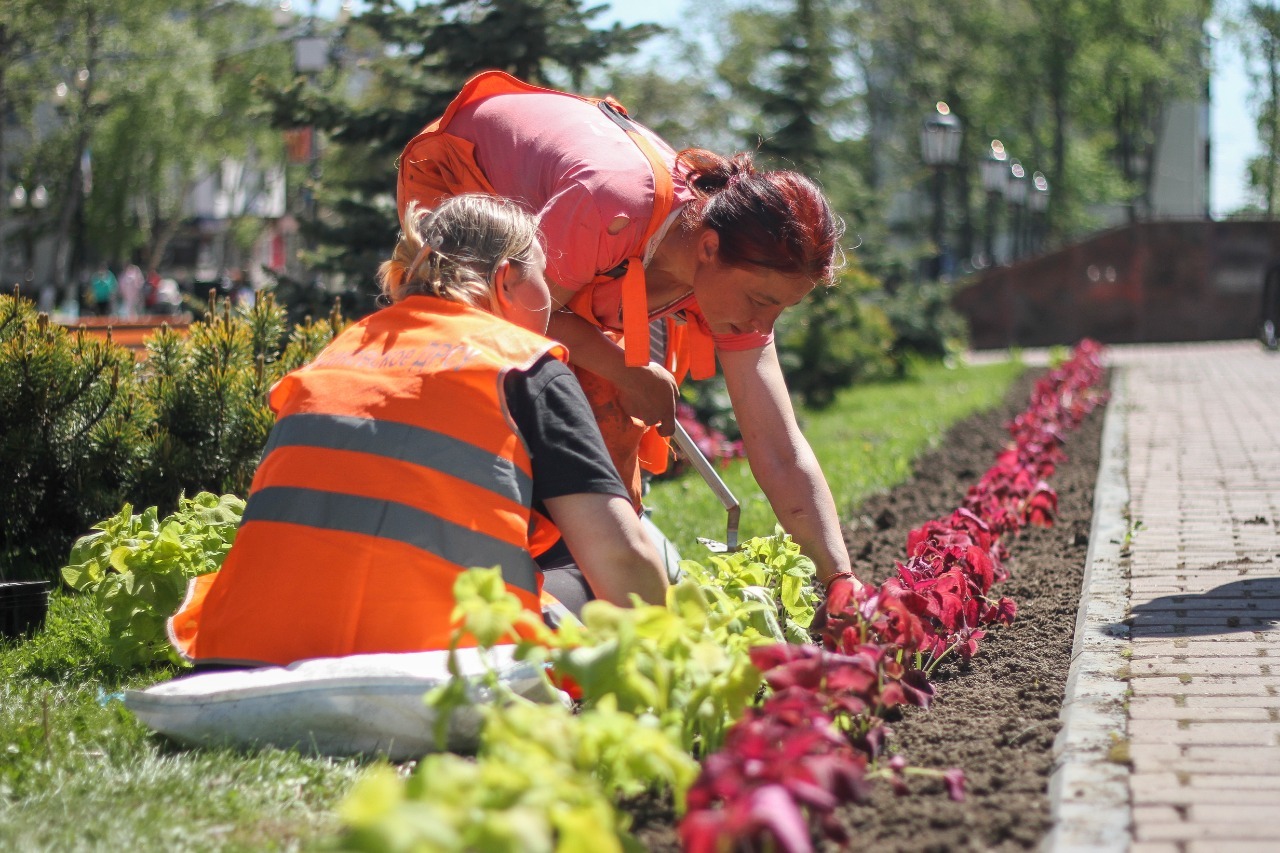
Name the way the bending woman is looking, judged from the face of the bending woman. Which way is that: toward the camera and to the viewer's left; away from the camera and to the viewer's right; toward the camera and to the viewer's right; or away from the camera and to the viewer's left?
toward the camera and to the viewer's right

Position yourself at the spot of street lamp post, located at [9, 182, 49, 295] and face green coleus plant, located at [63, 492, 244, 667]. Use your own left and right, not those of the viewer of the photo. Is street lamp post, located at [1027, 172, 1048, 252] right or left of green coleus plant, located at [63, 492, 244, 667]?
left

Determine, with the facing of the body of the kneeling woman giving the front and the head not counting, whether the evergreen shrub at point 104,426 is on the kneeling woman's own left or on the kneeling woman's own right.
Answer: on the kneeling woman's own left

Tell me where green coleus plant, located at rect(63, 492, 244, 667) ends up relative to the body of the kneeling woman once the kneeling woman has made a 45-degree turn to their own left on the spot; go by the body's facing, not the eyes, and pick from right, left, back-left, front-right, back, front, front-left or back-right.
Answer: front-left

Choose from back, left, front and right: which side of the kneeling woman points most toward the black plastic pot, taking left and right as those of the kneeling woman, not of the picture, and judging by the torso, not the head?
left

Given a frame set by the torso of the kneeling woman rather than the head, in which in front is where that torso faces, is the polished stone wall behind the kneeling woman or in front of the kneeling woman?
in front

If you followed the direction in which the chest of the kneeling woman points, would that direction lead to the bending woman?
yes

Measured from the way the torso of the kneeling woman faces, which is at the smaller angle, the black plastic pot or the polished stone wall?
the polished stone wall

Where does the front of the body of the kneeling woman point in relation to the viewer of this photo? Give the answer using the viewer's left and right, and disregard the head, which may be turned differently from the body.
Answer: facing away from the viewer and to the right of the viewer

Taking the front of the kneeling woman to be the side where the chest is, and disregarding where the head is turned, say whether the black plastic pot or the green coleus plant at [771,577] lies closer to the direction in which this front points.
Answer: the green coleus plant

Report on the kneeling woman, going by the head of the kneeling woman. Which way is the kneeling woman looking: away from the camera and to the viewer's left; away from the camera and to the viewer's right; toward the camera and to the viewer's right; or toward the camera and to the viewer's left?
away from the camera and to the viewer's right

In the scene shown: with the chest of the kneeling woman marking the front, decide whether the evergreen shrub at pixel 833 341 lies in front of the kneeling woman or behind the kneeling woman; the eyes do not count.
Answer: in front
